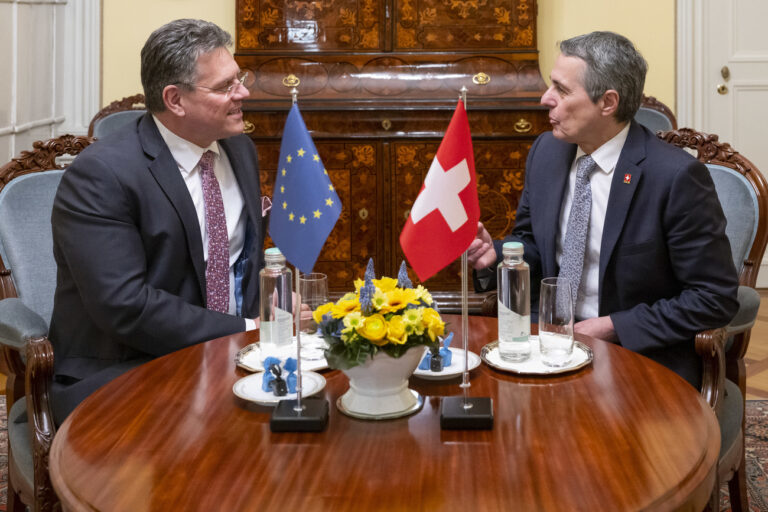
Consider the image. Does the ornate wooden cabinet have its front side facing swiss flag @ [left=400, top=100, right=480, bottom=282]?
yes

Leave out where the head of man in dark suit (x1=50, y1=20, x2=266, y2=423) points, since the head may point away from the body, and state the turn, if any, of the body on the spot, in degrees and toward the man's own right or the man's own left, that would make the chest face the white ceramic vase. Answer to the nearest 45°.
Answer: approximately 45° to the man's own right

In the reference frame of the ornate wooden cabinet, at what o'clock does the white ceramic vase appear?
The white ceramic vase is roughly at 12 o'clock from the ornate wooden cabinet.

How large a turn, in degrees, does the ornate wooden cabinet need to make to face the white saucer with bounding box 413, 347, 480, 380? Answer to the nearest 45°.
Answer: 0° — it already faces it

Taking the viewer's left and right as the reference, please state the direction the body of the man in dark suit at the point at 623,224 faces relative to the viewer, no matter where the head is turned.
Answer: facing the viewer and to the left of the viewer

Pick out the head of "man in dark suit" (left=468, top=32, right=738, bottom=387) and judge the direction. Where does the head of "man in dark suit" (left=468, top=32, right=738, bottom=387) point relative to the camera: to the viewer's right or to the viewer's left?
to the viewer's left

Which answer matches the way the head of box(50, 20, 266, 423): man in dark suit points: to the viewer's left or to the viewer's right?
to the viewer's right

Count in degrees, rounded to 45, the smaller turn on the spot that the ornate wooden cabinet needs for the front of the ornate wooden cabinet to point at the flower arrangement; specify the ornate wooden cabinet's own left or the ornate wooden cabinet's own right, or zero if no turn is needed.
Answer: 0° — it already faces it

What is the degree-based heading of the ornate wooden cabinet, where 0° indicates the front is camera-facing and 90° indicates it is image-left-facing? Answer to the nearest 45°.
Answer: approximately 0°
